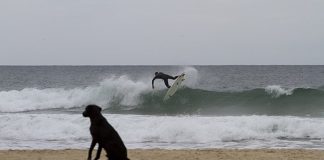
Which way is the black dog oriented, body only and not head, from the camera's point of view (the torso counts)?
to the viewer's left
